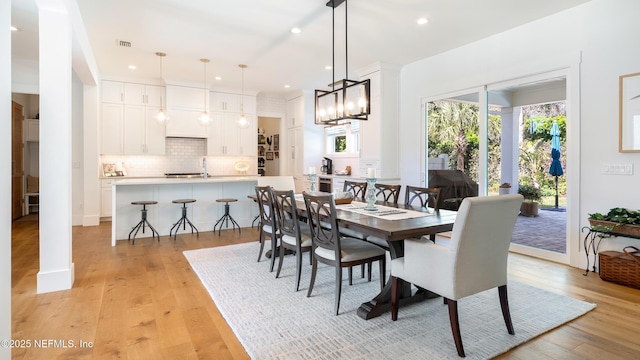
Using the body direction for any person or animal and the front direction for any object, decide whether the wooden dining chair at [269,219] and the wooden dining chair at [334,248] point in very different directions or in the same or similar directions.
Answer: same or similar directions

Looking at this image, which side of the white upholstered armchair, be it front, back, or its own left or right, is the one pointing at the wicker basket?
right

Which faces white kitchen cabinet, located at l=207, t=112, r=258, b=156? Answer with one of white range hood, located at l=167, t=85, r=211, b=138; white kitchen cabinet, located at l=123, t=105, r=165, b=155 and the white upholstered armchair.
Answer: the white upholstered armchair

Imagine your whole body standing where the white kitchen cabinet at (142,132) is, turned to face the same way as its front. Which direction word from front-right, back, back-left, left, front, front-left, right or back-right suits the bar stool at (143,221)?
front

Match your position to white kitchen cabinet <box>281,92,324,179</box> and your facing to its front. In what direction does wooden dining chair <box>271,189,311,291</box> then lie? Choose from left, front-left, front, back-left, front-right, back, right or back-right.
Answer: front-left

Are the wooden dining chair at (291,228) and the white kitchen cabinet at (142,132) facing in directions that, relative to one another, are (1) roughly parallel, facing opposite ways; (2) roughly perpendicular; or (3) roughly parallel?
roughly perpendicular

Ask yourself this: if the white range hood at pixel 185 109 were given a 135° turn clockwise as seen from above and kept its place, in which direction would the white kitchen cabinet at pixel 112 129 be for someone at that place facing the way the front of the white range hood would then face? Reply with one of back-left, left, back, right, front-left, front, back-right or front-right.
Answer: front-left

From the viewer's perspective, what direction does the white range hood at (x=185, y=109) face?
toward the camera

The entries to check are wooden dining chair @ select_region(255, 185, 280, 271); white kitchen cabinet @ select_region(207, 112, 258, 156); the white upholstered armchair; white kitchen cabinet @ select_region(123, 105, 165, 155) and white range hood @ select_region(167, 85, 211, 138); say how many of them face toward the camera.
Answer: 3

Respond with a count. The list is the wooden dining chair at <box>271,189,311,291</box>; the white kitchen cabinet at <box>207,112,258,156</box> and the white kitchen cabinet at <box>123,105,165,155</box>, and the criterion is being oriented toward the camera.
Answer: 2

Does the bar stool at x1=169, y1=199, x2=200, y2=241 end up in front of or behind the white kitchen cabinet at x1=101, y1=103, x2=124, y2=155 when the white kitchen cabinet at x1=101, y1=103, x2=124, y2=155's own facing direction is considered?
in front

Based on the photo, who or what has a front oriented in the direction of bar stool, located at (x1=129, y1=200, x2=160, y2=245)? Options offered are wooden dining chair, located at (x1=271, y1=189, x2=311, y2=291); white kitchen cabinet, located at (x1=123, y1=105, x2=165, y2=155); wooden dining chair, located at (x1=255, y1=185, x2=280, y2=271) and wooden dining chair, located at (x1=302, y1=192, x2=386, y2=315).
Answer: the white kitchen cabinet

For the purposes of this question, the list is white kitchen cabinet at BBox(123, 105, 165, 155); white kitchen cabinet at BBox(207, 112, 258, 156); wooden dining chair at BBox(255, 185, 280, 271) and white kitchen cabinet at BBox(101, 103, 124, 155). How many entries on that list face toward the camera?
3

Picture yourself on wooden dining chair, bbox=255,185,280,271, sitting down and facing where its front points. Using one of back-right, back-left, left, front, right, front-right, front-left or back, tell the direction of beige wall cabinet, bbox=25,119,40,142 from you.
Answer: left

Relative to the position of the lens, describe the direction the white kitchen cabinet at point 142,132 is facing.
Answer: facing the viewer

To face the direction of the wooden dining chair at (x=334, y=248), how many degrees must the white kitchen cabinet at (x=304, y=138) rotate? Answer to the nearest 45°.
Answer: approximately 45° to its left

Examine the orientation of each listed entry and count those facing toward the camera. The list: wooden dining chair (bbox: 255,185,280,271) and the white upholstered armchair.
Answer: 0

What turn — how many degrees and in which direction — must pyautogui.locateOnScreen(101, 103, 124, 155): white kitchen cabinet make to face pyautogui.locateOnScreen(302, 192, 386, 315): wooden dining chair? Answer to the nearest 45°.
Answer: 0° — it already faces it

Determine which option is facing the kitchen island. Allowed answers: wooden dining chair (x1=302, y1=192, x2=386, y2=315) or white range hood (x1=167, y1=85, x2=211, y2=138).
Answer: the white range hood

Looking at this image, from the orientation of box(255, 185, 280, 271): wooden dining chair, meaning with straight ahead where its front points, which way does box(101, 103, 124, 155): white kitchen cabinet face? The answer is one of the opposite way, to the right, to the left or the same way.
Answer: to the right
